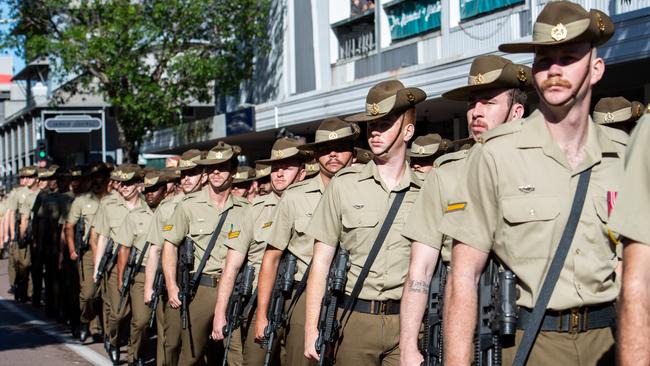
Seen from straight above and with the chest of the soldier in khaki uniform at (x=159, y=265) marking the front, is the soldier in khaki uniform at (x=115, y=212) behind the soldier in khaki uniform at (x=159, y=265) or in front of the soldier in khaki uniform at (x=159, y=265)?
behind

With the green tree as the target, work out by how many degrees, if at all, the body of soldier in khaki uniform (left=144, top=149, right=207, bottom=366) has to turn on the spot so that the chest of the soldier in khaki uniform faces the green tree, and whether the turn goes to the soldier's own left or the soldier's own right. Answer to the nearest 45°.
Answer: approximately 180°

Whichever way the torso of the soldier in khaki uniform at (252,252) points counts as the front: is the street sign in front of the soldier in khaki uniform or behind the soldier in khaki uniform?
behind

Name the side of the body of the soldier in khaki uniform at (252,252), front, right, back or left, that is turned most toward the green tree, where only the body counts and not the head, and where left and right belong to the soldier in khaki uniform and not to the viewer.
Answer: back
